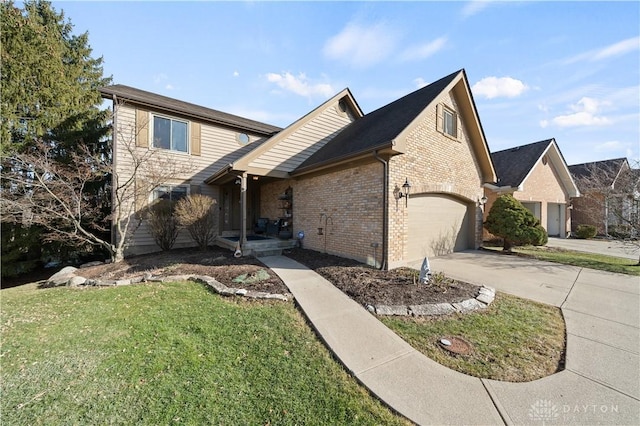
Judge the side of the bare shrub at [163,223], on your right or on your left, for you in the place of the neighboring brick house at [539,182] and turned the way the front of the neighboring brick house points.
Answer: on your right

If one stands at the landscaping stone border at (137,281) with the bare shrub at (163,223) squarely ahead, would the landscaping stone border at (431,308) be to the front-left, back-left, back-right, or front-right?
back-right

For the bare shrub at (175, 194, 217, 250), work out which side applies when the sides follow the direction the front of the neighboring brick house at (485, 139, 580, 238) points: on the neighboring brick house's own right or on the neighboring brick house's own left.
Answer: on the neighboring brick house's own right

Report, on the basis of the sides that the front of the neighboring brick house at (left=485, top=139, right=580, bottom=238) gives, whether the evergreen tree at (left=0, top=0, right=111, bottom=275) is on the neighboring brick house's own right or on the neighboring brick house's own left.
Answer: on the neighboring brick house's own right

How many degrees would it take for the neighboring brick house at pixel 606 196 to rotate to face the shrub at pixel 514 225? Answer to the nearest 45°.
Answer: approximately 45° to its right

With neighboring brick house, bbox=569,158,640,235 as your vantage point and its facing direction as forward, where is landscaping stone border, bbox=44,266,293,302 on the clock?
The landscaping stone border is roughly at 2 o'clock from the neighboring brick house.

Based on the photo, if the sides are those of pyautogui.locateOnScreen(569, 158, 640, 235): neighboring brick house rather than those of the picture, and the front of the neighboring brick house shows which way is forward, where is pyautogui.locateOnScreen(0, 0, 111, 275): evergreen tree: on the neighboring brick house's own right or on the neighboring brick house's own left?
on the neighboring brick house's own right

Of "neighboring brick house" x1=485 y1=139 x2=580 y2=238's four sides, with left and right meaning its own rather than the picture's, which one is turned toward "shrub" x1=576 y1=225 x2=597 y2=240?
left

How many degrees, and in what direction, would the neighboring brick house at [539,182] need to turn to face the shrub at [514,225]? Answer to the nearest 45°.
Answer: approximately 45° to its right

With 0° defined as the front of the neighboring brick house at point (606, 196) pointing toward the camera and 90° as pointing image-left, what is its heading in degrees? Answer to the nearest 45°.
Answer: approximately 315°
